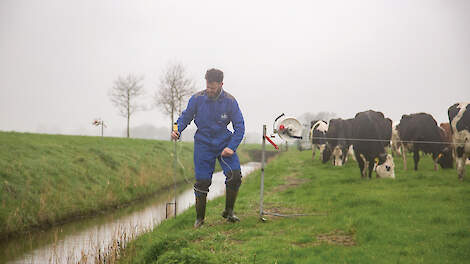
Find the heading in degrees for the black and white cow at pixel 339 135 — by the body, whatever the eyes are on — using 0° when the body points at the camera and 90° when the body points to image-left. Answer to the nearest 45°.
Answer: approximately 0°
